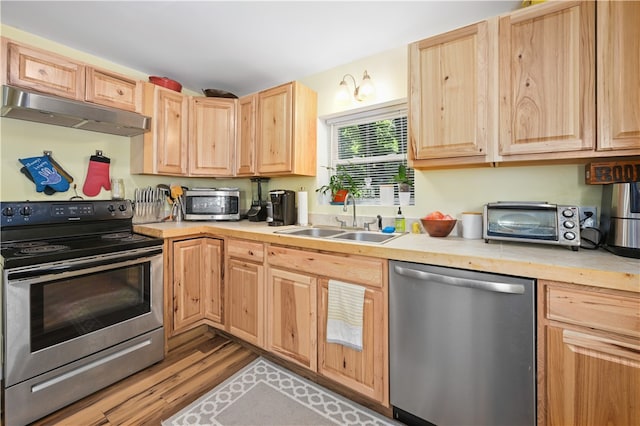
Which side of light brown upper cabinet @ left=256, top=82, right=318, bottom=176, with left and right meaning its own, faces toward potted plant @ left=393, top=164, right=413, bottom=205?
left

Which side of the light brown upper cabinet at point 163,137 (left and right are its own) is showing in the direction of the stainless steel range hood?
right

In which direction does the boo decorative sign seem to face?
toward the camera

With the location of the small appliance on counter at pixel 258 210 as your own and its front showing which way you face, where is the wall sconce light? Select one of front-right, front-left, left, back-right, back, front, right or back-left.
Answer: left

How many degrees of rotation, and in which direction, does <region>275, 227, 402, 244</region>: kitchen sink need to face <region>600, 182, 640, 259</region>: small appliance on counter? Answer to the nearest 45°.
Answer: approximately 90° to its left

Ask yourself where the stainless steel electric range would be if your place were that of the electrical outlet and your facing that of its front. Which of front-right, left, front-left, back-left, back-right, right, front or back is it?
front-right

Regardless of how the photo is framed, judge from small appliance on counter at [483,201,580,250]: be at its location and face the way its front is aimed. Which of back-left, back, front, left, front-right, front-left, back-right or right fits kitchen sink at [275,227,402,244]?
right

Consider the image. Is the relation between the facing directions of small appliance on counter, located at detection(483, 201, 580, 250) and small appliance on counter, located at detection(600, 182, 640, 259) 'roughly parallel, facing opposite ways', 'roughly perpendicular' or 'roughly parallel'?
roughly parallel

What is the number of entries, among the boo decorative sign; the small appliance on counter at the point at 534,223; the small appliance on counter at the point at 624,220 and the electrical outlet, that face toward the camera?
4

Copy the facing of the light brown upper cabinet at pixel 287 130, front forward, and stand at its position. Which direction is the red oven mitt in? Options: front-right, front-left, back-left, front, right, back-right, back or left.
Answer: front-right

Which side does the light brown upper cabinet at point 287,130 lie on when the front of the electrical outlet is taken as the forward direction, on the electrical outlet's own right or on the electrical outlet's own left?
on the electrical outlet's own right

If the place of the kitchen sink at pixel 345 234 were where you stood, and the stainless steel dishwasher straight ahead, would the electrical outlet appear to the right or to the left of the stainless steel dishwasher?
left

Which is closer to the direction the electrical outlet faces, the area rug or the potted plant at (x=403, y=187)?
the area rug

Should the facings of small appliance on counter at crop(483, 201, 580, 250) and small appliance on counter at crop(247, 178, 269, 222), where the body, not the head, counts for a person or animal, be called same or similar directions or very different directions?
same or similar directions

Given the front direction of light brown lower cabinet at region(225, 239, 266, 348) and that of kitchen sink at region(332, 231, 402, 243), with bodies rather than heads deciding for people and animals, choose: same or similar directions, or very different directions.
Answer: same or similar directions

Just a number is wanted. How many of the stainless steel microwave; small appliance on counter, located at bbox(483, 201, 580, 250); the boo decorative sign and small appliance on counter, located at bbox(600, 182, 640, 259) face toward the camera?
4

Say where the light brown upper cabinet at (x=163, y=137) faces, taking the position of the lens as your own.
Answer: facing the viewer and to the right of the viewer

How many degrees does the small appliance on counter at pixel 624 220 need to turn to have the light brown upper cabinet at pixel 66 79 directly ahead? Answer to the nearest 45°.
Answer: approximately 45° to its right
